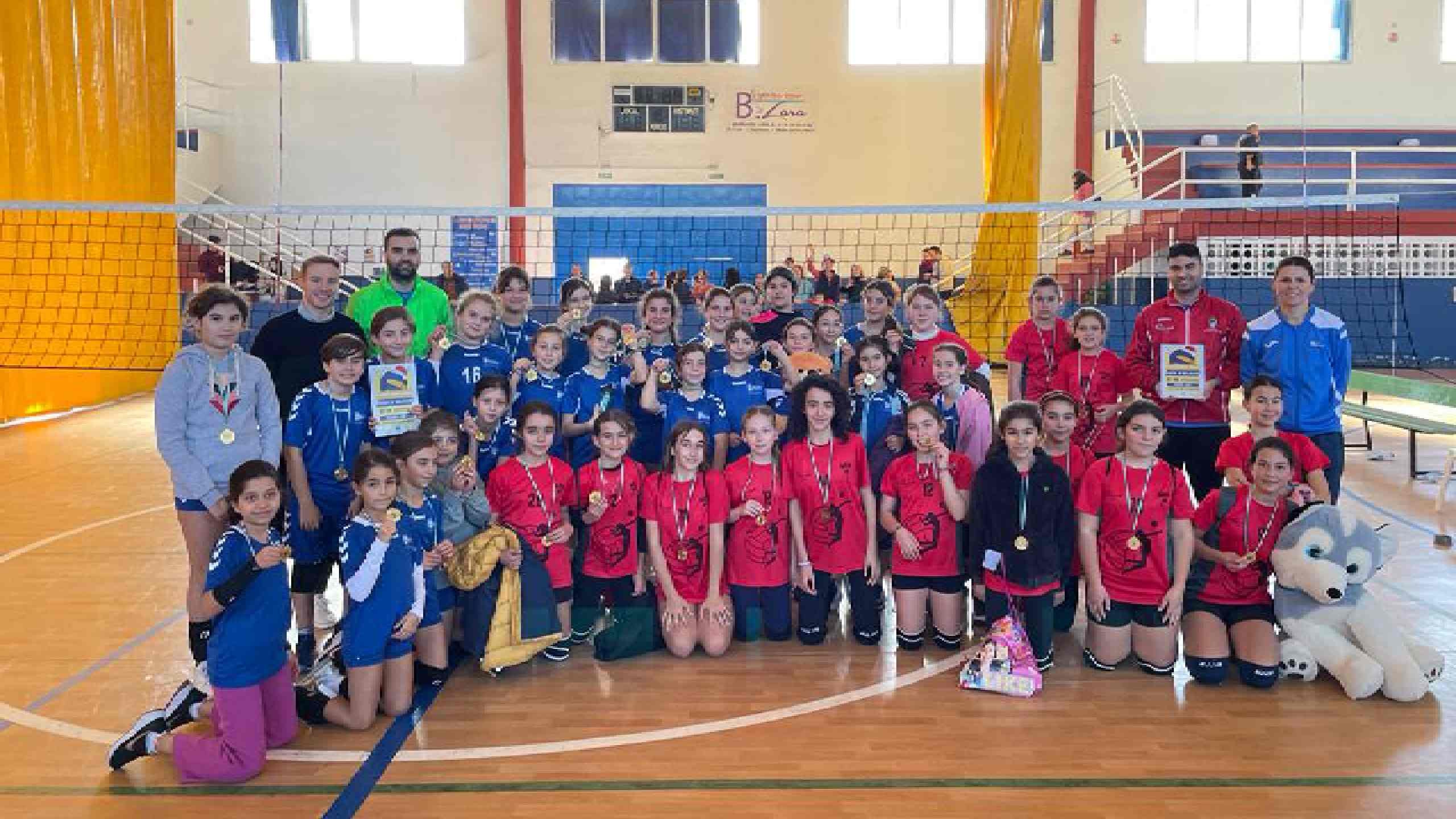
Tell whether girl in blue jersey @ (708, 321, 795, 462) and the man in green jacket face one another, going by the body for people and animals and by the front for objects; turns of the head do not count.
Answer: no

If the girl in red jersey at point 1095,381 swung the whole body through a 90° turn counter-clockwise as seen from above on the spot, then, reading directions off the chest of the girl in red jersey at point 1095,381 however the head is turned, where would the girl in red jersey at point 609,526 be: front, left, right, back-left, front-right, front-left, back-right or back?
back-right

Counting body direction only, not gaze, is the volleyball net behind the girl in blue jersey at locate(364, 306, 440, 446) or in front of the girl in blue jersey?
behind

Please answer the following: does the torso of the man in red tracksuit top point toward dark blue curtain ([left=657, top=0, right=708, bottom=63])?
no

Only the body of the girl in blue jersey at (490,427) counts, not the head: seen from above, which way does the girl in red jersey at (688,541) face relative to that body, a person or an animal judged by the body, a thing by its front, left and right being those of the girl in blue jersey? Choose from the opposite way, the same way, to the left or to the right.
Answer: the same way

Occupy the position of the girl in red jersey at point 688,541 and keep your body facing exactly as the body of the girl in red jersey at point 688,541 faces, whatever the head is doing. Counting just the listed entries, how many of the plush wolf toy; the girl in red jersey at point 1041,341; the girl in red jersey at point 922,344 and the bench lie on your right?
0

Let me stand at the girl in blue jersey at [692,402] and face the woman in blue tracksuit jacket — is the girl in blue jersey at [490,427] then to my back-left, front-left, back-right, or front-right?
back-right

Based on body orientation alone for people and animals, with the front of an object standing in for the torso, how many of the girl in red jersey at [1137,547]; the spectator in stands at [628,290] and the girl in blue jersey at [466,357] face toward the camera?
3

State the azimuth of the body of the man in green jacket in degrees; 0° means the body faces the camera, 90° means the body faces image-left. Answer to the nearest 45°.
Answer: approximately 0°

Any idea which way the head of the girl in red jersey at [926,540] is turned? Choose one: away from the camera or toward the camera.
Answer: toward the camera

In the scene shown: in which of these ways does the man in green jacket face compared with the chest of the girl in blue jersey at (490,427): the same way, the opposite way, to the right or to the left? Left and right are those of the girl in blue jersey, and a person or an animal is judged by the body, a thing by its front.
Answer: the same way

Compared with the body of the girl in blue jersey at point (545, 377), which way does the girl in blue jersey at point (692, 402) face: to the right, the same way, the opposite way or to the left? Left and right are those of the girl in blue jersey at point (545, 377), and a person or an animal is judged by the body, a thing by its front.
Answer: the same way

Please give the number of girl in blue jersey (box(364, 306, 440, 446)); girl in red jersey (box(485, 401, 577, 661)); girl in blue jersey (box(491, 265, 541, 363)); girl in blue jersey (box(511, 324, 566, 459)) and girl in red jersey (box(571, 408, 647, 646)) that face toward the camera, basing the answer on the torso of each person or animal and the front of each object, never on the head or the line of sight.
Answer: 5

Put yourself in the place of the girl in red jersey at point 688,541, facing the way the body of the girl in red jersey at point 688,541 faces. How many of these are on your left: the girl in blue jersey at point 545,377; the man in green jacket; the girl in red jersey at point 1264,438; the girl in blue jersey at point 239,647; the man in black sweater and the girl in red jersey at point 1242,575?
2

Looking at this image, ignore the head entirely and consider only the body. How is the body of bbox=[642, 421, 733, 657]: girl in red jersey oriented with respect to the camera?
toward the camera
